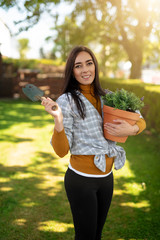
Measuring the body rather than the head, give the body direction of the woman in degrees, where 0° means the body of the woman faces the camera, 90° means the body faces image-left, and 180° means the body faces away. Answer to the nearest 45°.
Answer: approximately 315°

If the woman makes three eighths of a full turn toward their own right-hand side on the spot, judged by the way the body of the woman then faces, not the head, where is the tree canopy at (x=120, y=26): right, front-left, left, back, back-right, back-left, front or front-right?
right
